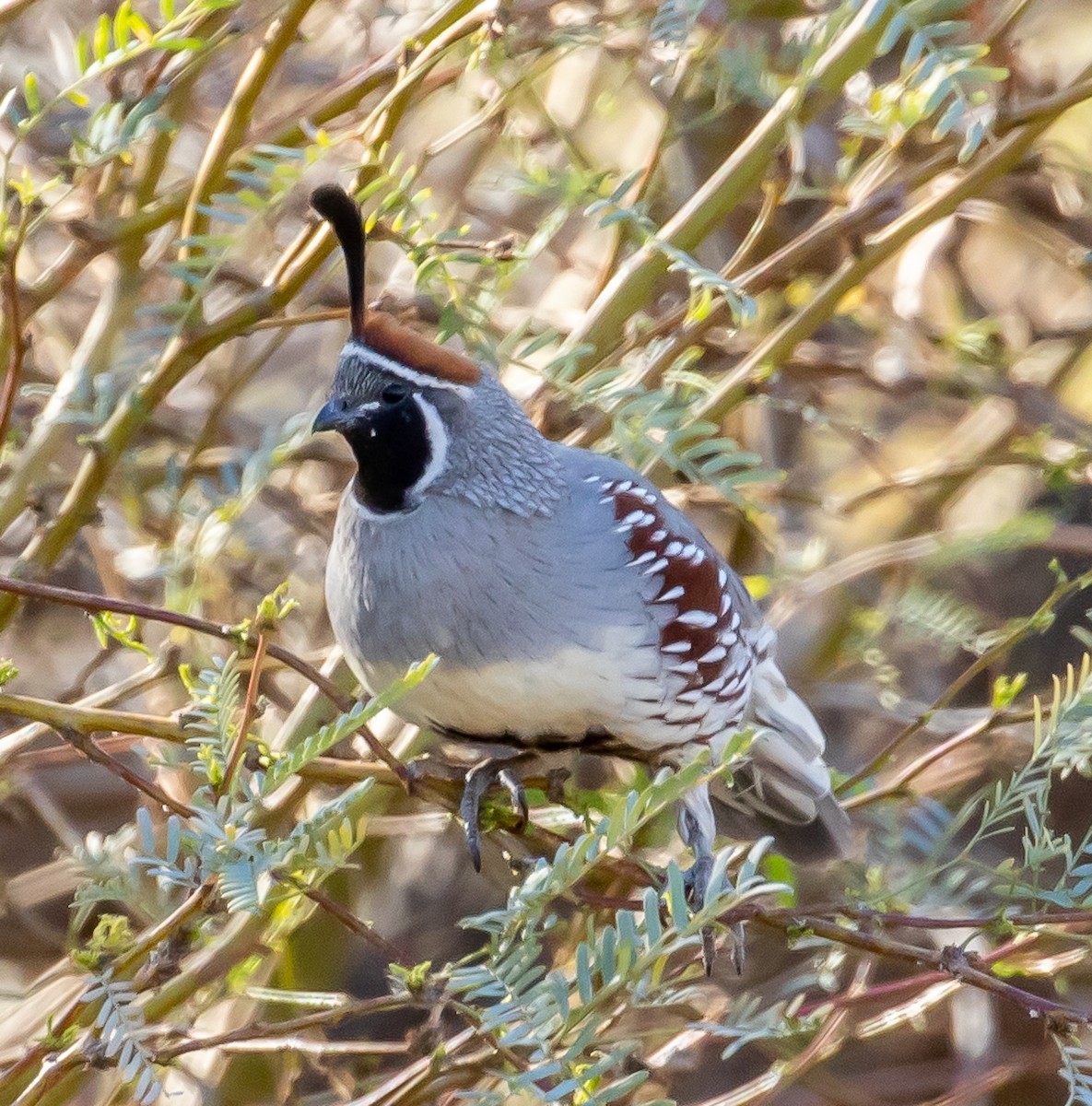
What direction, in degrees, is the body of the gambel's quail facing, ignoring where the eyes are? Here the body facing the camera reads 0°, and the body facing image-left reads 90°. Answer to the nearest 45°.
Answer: approximately 45°

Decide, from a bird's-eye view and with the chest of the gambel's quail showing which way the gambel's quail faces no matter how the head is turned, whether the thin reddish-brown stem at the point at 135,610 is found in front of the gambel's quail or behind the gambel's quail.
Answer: in front

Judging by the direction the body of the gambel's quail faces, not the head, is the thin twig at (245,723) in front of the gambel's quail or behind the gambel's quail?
in front
